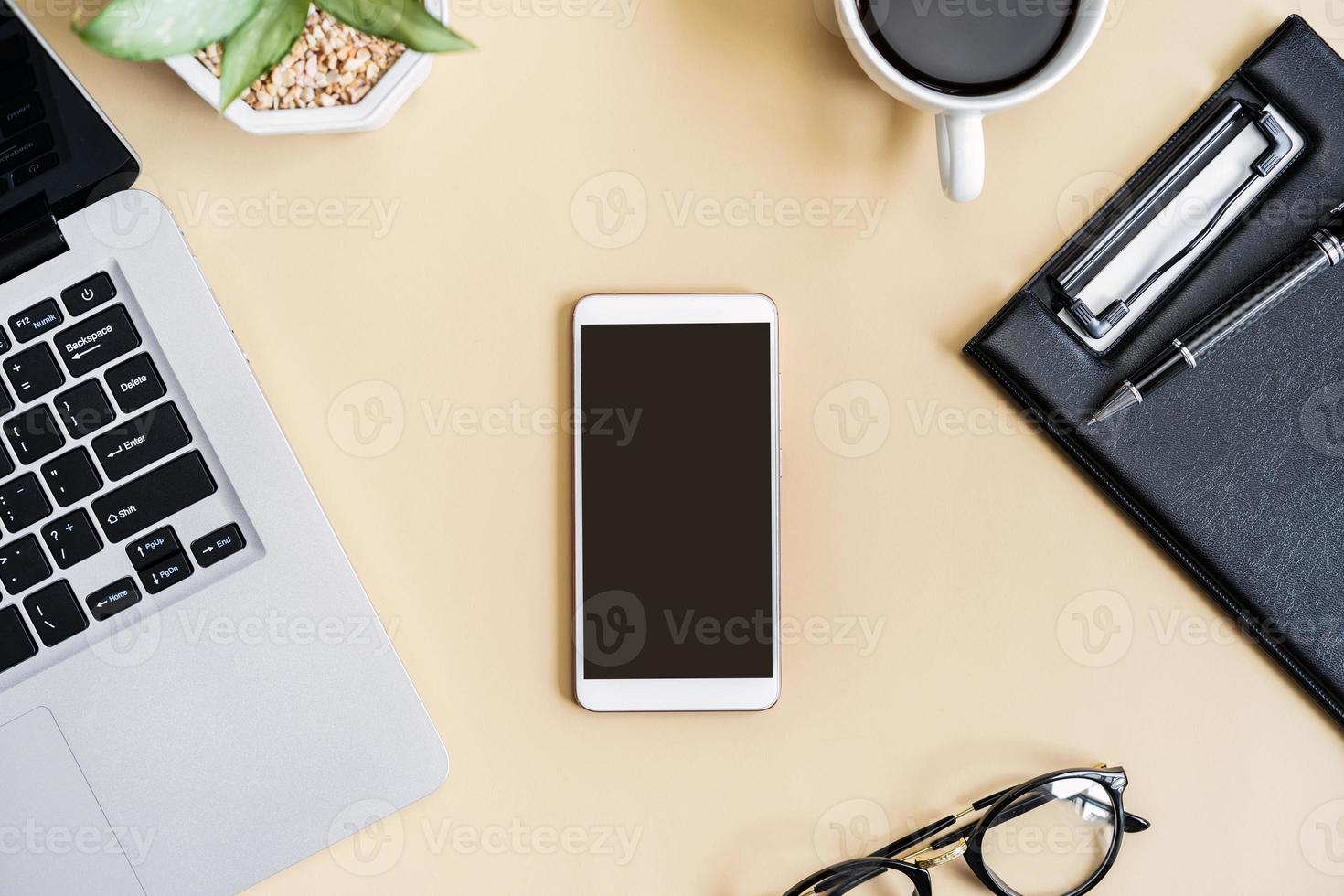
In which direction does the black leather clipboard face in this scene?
toward the camera

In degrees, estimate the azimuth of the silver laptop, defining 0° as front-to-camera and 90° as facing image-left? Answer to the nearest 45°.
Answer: approximately 315°

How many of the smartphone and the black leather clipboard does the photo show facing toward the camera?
2

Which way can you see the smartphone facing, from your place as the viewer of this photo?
facing the viewer
